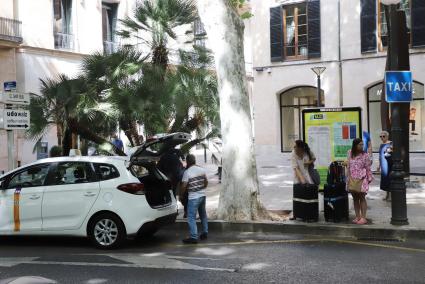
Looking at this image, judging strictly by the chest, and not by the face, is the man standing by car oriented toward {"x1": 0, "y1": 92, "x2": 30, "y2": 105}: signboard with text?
yes

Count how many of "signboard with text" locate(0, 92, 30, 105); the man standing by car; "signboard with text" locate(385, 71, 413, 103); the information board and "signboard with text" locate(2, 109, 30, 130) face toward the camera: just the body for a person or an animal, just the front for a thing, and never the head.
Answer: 4

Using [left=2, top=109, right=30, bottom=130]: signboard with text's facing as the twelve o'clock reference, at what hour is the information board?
The information board is roughly at 10 o'clock from the signboard with text.

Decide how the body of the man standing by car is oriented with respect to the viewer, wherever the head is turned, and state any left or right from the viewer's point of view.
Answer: facing away from the viewer and to the left of the viewer

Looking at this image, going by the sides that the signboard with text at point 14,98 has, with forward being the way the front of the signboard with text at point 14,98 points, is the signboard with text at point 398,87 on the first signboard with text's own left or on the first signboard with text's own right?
on the first signboard with text's own left

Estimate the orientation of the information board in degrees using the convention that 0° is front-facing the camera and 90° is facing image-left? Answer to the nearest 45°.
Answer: approximately 0°

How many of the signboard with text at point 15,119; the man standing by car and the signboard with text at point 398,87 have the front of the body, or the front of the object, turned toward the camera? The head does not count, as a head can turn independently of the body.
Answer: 2

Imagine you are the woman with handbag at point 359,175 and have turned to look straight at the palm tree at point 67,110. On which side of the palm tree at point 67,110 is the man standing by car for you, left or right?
left

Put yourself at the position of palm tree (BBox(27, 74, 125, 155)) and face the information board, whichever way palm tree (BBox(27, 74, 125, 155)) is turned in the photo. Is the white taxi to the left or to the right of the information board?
right

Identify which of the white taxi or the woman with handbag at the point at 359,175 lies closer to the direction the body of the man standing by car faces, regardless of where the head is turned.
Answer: the white taxi
